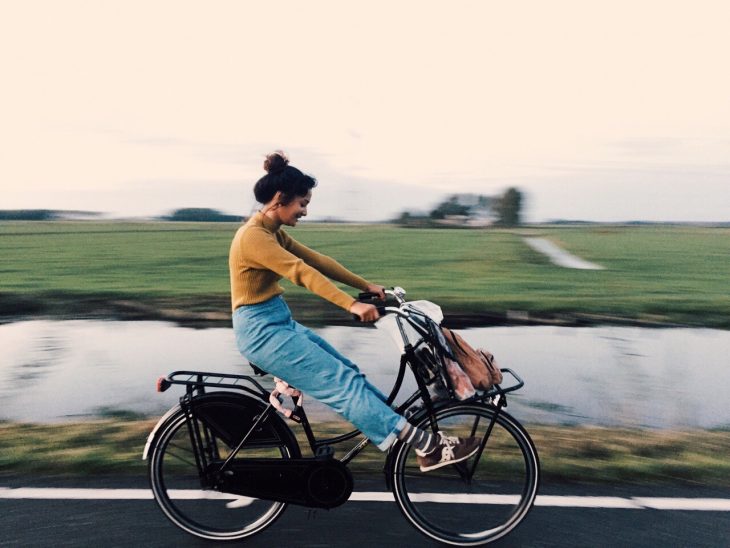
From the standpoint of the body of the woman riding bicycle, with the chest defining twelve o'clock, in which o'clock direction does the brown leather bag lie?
The brown leather bag is roughly at 12 o'clock from the woman riding bicycle.

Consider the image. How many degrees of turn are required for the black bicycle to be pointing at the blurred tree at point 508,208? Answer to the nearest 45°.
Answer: approximately 90° to its left

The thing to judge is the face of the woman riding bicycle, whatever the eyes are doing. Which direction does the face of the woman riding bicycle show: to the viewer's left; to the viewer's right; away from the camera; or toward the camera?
to the viewer's right

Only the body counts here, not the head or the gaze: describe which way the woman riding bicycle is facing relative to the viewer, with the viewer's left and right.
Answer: facing to the right of the viewer

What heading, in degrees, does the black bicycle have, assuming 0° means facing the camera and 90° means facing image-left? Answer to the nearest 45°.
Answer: approximately 270°
